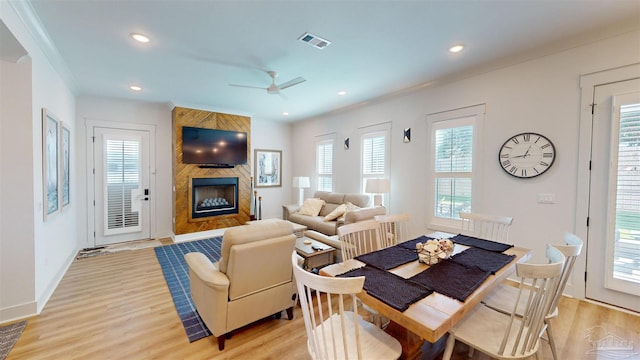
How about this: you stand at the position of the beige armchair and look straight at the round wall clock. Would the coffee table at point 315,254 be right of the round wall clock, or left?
left

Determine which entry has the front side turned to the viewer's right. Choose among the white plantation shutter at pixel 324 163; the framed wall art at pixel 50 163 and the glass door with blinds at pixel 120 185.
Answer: the framed wall art

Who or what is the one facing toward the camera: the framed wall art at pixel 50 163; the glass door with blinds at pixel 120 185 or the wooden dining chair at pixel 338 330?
the glass door with blinds

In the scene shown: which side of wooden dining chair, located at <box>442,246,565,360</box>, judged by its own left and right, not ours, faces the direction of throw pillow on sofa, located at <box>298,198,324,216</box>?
front

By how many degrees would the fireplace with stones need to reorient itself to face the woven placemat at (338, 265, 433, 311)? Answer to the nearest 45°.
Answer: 0° — it already faces it

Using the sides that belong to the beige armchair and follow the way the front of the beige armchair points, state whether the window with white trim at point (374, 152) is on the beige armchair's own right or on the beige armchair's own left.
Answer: on the beige armchair's own right

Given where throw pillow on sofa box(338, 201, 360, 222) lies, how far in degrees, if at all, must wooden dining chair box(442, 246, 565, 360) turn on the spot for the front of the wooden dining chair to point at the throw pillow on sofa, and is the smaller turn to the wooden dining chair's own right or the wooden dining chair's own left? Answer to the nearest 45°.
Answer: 0° — it already faces it

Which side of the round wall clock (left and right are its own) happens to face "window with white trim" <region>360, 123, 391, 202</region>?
right

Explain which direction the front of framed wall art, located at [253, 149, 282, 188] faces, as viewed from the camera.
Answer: facing the viewer and to the right of the viewer

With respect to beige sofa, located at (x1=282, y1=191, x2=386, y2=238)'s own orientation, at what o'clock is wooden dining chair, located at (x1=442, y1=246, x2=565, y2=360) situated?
The wooden dining chair is roughly at 10 o'clock from the beige sofa.

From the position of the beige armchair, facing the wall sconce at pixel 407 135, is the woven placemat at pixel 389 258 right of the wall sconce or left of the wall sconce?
right
